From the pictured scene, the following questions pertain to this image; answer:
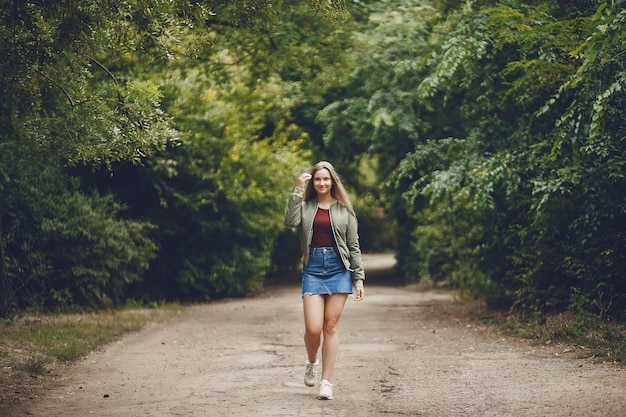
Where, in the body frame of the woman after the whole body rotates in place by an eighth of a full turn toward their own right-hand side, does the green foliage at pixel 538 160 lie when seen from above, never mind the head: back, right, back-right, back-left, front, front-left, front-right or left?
back

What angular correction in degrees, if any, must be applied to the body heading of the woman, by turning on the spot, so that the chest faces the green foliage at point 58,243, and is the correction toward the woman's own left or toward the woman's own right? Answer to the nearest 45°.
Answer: approximately 135° to the woman's own right

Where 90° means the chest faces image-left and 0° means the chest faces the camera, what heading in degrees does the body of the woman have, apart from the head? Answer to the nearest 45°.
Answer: approximately 0°

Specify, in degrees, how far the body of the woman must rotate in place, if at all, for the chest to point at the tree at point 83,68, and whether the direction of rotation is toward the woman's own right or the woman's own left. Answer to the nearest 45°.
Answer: approximately 135° to the woman's own right
